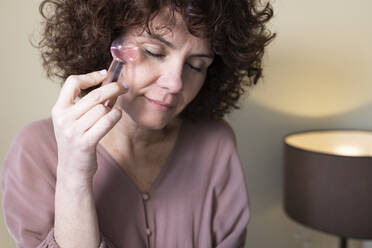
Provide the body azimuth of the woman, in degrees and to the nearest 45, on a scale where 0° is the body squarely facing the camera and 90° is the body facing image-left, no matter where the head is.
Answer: approximately 0°
